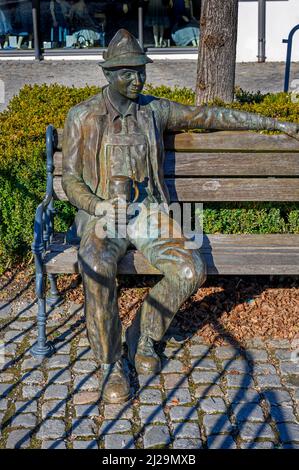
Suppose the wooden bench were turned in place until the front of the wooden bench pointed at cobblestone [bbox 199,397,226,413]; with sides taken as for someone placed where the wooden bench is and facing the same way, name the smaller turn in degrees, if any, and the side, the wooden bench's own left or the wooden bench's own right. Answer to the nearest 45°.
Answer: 0° — it already faces it

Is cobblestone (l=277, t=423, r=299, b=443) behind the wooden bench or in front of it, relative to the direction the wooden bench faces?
in front

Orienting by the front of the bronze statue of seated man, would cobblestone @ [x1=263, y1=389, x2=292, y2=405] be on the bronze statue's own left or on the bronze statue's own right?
on the bronze statue's own left

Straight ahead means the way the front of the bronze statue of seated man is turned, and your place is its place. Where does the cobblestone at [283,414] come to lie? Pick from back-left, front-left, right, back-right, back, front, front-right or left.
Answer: front-left

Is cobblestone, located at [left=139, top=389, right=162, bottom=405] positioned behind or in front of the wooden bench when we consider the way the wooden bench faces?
in front

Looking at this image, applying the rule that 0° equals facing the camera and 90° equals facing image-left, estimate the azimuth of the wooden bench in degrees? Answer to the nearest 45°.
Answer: approximately 0°

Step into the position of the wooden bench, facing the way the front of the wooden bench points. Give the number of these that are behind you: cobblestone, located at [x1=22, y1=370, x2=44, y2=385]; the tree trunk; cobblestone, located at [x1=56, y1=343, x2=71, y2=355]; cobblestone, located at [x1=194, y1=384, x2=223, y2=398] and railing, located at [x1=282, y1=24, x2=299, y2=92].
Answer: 2

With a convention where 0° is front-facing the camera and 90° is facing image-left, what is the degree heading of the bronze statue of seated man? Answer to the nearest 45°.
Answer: approximately 0°

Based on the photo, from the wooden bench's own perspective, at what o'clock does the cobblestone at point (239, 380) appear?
The cobblestone is roughly at 12 o'clock from the wooden bench.

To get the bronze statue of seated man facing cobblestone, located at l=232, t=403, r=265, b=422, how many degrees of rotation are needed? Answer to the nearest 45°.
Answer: approximately 45° to its left

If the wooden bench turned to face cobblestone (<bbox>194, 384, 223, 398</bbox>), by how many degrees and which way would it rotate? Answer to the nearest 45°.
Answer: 0° — it already faces it
